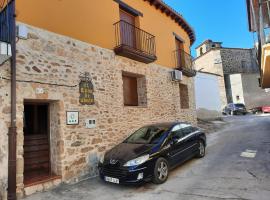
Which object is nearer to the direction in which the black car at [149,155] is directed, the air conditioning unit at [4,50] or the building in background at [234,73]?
the air conditioning unit

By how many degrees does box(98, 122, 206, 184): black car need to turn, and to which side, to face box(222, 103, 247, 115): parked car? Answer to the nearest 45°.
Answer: approximately 180°

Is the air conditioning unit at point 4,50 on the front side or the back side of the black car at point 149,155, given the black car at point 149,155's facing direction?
on the front side

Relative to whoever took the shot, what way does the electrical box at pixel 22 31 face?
facing the viewer and to the right of the viewer

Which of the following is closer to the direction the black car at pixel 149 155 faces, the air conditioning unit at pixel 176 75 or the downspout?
the downspout

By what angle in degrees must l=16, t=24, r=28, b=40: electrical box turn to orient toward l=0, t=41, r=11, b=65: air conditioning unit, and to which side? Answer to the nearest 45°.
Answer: approximately 90° to its right

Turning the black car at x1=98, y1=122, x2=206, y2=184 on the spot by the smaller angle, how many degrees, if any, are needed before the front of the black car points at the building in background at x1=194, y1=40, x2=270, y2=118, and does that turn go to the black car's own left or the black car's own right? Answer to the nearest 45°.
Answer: approximately 180°

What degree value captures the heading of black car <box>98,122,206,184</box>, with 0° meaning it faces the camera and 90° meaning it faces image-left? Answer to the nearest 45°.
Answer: approximately 45°

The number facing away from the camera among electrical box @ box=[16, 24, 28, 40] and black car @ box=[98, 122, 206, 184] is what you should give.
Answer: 0
